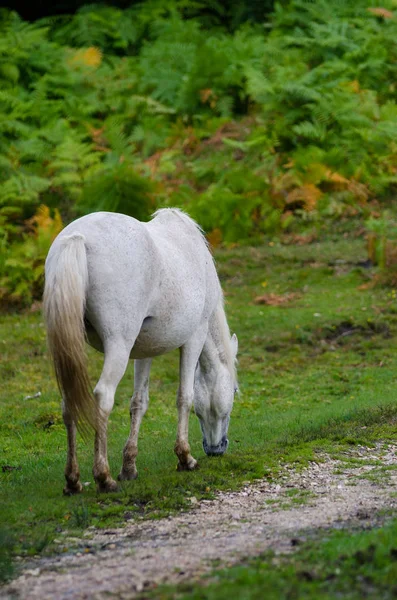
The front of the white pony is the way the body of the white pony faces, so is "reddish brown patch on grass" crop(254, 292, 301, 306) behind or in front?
in front

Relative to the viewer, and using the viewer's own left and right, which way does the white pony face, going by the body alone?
facing away from the viewer and to the right of the viewer
